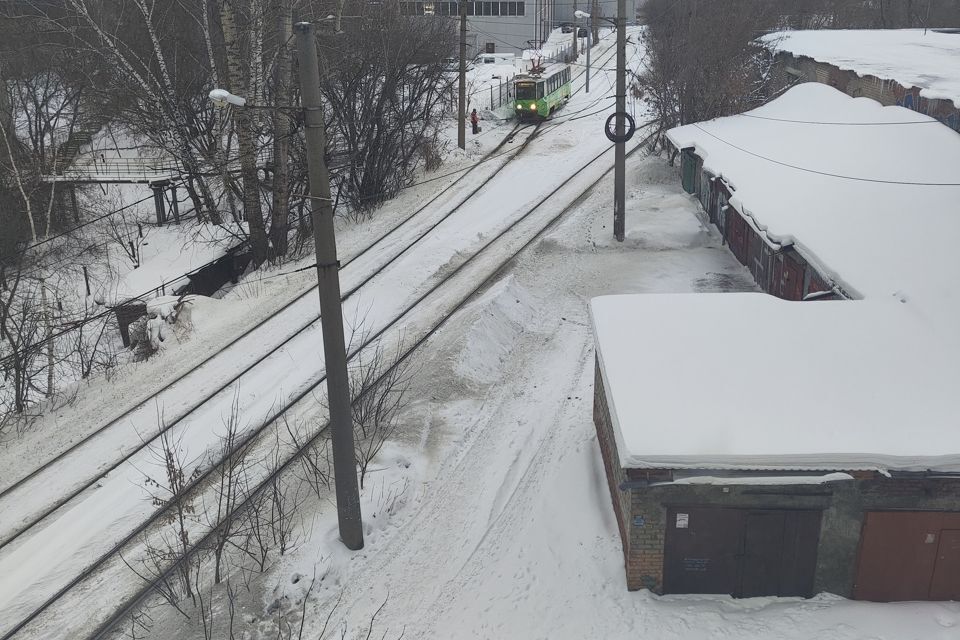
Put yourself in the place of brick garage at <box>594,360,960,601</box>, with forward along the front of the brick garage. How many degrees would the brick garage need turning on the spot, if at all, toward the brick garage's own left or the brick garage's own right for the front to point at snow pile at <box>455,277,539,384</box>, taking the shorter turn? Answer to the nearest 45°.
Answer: approximately 135° to the brick garage's own right

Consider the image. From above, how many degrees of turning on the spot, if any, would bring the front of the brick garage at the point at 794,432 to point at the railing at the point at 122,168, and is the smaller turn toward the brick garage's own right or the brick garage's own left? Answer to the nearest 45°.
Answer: approximately 135° to the brick garage's own right

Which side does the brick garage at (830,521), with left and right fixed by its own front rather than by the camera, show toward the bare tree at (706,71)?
back

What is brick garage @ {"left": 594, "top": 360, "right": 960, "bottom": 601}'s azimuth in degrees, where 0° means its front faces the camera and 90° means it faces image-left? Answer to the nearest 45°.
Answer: approximately 0°

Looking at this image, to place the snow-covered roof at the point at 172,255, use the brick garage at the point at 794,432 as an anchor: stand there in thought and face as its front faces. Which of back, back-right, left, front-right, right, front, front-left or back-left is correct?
back-right

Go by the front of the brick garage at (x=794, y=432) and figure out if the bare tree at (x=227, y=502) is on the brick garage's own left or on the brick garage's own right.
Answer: on the brick garage's own right

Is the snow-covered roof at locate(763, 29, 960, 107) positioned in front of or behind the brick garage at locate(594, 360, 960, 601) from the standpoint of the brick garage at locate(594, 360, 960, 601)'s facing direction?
behind

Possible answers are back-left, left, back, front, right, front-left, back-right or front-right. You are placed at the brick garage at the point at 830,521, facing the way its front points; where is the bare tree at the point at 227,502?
right

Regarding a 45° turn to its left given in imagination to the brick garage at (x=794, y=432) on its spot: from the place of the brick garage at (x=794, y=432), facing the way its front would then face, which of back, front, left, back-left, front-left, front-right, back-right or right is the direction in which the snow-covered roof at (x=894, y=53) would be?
back-left

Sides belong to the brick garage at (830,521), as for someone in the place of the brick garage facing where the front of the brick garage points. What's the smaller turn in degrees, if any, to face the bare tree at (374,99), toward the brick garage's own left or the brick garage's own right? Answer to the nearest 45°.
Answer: approximately 135° to the brick garage's own right

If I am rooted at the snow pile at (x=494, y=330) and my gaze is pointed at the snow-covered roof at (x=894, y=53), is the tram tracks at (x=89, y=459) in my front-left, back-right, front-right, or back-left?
back-left

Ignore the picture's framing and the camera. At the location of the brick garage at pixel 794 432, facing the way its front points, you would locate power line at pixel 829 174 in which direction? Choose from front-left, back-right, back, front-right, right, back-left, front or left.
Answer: back

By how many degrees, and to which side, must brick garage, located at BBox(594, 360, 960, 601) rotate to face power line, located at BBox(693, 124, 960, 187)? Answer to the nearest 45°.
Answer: approximately 180°
